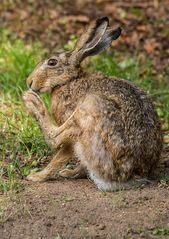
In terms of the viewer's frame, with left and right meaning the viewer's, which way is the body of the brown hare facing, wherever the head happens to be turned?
facing to the left of the viewer
